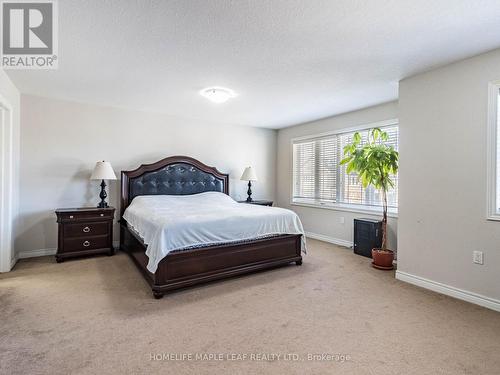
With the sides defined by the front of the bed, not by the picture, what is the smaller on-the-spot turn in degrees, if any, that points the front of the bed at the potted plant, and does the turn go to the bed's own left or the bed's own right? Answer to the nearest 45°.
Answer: approximately 45° to the bed's own left

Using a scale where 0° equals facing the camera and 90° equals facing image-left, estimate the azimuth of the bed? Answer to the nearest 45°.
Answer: approximately 315°
